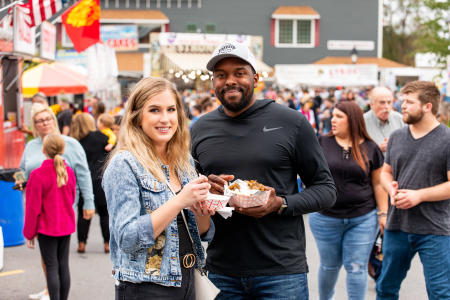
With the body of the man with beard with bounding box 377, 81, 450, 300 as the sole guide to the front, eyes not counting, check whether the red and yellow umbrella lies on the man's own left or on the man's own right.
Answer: on the man's own right

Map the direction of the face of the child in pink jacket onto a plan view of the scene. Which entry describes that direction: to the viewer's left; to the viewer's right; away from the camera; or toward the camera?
away from the camera

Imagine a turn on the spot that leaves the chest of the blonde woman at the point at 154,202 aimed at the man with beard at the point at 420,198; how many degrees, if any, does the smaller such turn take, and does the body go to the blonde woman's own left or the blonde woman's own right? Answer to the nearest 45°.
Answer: approximately 90° to the blonde woman's own left

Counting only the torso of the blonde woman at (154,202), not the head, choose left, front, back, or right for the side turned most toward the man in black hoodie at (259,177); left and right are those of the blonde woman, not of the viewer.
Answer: left

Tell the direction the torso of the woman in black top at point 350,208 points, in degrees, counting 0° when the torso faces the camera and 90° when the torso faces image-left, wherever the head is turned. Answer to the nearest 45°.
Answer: approximately 0°

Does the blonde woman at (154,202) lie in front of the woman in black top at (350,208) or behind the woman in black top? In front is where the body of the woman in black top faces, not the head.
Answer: in front

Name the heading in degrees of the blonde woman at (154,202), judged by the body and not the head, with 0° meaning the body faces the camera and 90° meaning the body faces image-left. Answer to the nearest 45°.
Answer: approximately 315°

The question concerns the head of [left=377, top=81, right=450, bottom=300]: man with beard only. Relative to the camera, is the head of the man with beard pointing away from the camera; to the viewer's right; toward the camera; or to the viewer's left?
to the viewer's left

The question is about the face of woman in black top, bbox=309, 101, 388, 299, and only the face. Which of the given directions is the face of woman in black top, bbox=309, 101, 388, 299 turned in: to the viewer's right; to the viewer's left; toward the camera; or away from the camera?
to the viewer's left

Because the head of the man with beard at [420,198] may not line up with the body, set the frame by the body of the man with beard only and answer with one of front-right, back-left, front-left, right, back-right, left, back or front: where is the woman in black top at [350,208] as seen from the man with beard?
right
